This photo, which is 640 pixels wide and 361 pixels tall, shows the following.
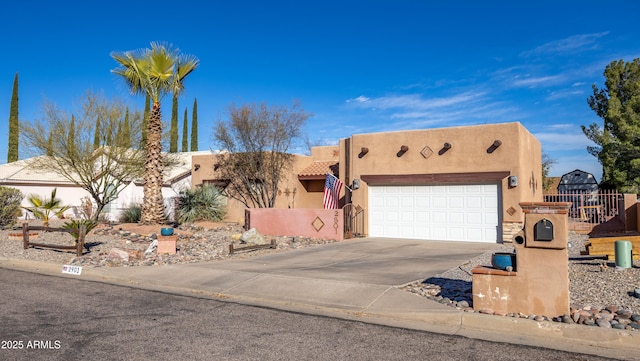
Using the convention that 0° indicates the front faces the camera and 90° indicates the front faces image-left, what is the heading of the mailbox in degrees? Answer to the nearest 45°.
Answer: approximately 0°

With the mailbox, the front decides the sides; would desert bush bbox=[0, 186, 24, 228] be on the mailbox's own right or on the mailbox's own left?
on the mailbox's own right

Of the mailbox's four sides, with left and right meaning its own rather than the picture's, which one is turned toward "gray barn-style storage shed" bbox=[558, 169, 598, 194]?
back

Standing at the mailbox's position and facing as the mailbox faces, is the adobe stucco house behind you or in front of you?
behind

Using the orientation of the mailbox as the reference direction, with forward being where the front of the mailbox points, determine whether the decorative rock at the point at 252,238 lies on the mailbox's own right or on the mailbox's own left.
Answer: on the mailbox's own right

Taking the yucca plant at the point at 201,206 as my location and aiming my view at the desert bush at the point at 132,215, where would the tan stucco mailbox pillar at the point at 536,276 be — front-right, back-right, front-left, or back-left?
back-left

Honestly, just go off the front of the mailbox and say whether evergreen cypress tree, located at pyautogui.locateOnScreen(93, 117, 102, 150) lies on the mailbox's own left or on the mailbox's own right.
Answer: on the mailbox's own right

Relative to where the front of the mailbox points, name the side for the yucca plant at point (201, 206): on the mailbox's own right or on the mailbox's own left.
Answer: on the mailbox's own right

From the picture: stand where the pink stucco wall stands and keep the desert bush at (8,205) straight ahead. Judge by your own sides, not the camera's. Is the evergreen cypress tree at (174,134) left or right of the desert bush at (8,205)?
right
